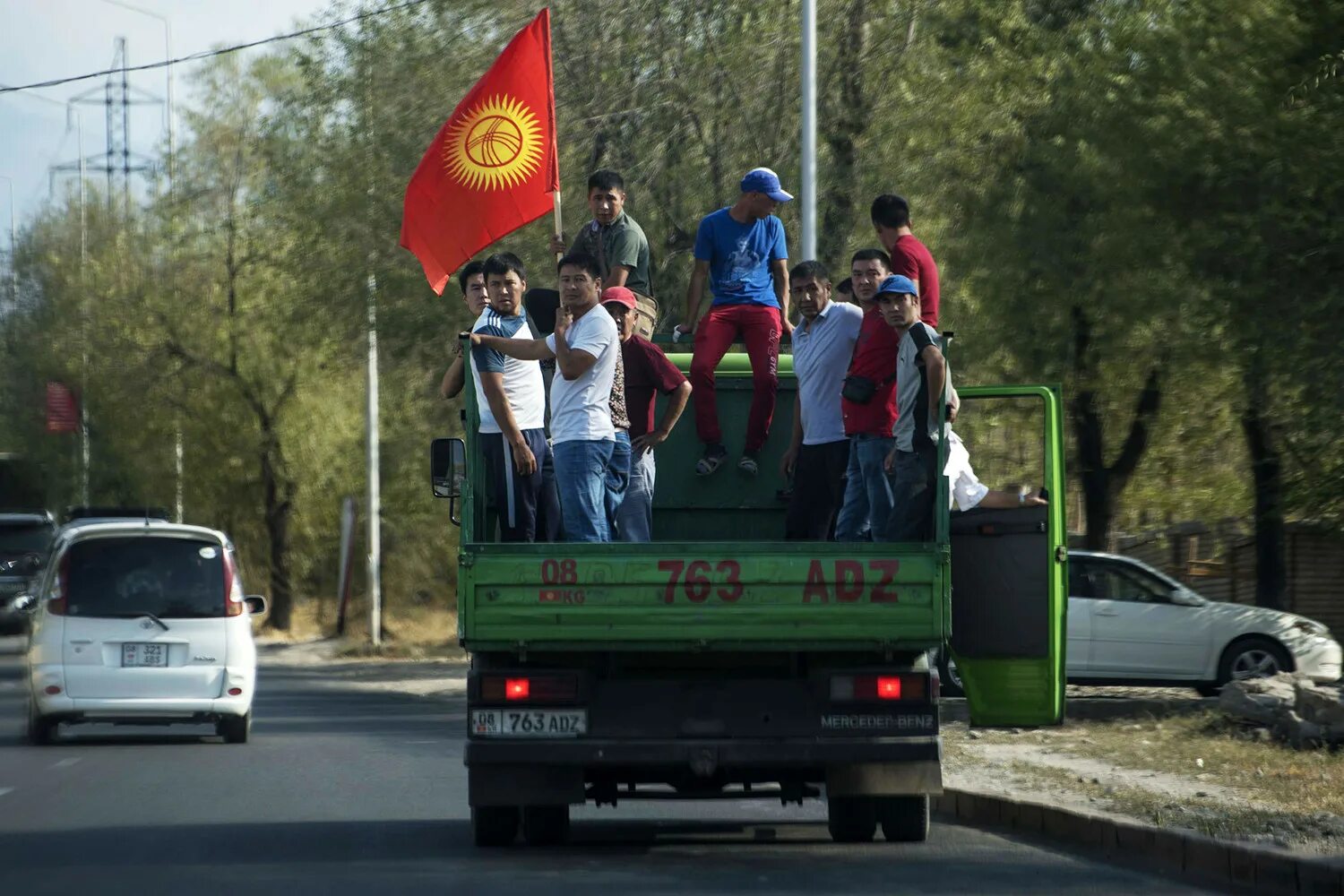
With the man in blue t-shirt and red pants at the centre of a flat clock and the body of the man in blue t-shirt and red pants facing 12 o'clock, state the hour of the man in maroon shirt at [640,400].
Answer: The man in maroon shirt is roughly at 1 o'clock from the man in blue t-shirt and red pants.

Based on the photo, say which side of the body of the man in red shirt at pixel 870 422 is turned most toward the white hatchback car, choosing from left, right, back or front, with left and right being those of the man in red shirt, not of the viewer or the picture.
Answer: right

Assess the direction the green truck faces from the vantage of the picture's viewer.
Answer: facing away from the viewer

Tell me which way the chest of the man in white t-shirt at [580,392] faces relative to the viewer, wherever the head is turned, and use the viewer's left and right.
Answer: facing the viewer and to the left of the viewer

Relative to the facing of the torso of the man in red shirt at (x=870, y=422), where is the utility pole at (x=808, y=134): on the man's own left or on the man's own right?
on the man's own right

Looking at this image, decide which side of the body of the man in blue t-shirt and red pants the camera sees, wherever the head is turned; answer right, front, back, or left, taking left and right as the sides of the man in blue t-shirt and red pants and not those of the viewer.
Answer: front

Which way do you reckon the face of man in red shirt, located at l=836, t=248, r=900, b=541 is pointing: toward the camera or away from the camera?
toward the camera

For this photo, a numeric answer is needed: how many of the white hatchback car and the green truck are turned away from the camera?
2

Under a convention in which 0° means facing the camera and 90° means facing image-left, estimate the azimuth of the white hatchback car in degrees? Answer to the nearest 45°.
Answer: approximately 180°

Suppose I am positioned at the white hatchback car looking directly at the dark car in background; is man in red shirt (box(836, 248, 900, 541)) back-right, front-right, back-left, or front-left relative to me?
back-right

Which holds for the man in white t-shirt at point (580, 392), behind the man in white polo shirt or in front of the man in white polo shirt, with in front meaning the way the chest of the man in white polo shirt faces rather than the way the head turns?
in front

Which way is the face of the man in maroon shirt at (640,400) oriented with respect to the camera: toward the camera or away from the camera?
toward the camera

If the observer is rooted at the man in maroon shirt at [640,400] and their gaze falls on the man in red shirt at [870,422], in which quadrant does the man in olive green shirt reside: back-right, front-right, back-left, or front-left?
back-left
